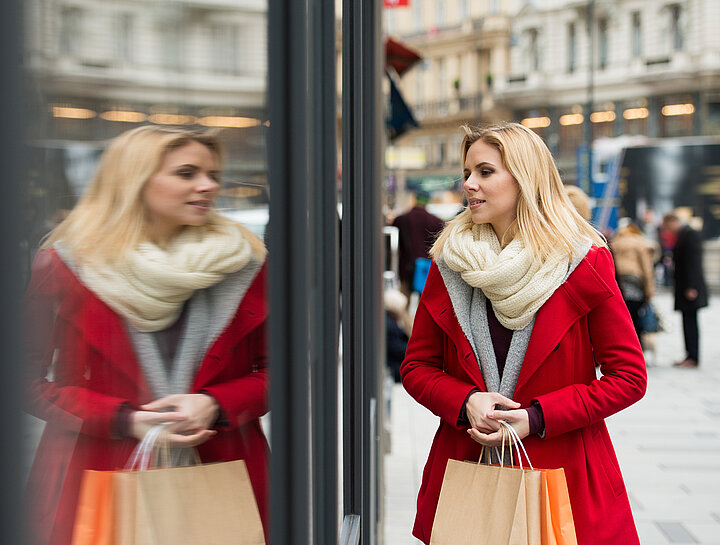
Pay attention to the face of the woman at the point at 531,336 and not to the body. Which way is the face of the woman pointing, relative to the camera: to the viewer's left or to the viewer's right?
to the viewer's left

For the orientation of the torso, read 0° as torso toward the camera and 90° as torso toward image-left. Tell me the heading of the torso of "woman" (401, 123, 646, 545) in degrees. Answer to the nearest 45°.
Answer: approximately 45°

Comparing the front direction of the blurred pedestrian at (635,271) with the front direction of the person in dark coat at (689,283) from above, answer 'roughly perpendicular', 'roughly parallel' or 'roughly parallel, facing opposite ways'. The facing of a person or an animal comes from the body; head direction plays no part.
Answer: roughly perpendicular

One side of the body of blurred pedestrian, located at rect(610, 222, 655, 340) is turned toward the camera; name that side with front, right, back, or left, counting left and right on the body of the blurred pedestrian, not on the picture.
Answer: back

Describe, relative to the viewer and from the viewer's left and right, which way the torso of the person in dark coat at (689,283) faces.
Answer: facing to the left of the viewer

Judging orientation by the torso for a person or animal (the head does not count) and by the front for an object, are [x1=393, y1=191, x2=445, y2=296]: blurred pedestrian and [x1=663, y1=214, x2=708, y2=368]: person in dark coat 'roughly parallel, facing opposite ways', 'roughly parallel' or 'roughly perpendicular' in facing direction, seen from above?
roughly perpendicular

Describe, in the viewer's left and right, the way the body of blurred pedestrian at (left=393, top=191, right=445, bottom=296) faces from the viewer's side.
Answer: facing away from the viewer

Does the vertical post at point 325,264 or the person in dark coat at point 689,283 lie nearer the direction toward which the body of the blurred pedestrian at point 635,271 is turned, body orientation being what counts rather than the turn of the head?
the person in dark coat

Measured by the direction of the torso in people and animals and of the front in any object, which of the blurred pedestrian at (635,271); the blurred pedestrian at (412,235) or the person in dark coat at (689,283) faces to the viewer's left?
the person in dark coat

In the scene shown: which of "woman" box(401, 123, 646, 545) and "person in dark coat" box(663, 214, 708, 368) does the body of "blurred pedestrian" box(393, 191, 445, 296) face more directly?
the person in dark coat

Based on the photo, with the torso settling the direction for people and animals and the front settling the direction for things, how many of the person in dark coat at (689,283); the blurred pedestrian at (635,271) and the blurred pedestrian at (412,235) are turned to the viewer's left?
1

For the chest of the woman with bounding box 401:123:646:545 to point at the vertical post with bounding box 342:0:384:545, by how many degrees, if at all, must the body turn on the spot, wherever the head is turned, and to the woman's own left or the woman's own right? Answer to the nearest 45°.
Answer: approximately 90° to the woman's own right
